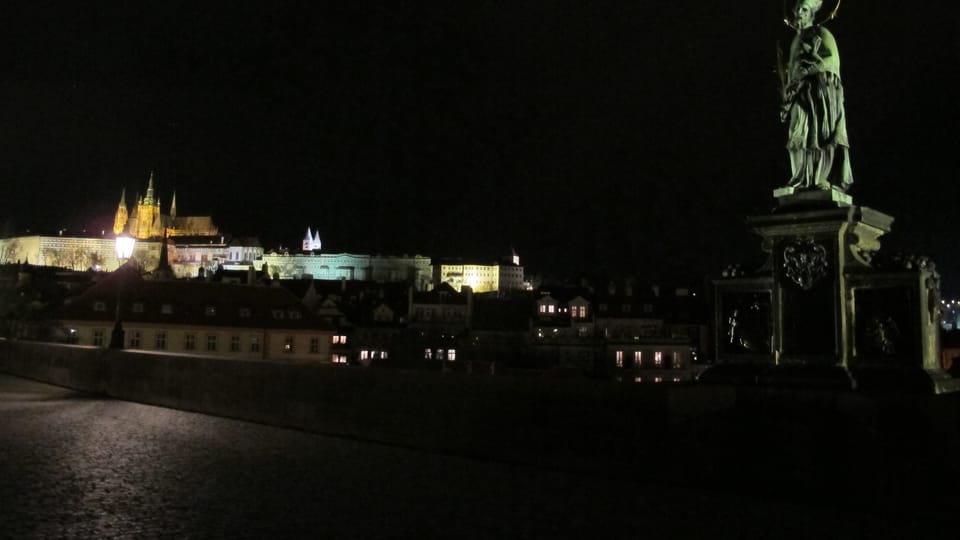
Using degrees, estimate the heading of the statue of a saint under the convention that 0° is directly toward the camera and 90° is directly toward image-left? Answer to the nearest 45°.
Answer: approximately 45°
